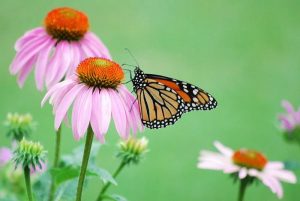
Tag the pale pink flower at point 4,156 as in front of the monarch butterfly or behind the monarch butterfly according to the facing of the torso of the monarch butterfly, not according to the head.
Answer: in front

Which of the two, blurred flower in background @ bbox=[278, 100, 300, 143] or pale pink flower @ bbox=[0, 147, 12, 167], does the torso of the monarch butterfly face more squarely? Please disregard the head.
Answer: the pale pink flower

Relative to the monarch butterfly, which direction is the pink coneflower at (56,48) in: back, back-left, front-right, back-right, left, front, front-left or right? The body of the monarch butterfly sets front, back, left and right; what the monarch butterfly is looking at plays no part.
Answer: front

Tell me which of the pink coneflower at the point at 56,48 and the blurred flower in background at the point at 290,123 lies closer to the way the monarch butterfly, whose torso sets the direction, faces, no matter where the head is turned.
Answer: the pink coneflower

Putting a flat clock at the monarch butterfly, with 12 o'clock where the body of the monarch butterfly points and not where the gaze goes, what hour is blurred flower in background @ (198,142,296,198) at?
The blurred flower in background is roughly at 5 o'clock from the monarch butterfly.

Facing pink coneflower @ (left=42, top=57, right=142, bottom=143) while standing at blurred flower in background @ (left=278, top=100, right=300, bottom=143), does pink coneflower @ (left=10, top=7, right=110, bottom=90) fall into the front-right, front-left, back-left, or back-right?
front-right

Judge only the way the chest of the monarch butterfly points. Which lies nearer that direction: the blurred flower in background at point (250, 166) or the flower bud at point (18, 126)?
the flower bud

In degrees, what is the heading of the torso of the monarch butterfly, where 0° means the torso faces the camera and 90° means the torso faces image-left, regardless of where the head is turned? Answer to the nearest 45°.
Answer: approximately 90°

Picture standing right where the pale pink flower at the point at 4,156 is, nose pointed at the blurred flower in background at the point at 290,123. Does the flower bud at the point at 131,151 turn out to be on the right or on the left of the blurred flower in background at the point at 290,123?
right

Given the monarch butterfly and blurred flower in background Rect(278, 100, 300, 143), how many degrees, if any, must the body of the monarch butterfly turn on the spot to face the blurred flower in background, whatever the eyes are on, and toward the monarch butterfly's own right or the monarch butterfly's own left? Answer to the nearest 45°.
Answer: approximately 135° to the monarch butterfly's own right
